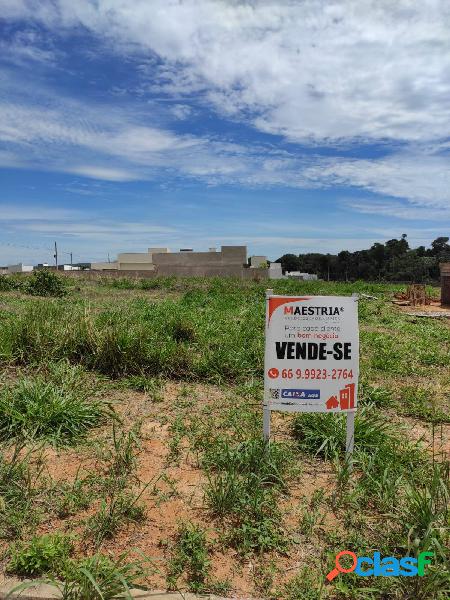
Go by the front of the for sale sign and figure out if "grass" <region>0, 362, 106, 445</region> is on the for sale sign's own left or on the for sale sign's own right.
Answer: on the for sale sign's own right

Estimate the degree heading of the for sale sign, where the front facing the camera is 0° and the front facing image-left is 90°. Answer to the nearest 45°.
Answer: approximately 0°

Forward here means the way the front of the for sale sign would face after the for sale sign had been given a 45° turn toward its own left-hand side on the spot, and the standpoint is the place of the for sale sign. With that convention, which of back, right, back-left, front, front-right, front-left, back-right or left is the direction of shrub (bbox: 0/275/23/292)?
back

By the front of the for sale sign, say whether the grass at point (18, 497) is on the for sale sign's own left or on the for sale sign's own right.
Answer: on the for sale sign's own right

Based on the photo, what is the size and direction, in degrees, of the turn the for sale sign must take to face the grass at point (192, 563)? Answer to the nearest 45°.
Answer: approximately 45° to its right

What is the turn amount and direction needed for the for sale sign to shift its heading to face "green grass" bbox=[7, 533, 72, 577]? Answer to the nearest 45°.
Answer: approximately 45° to its right
